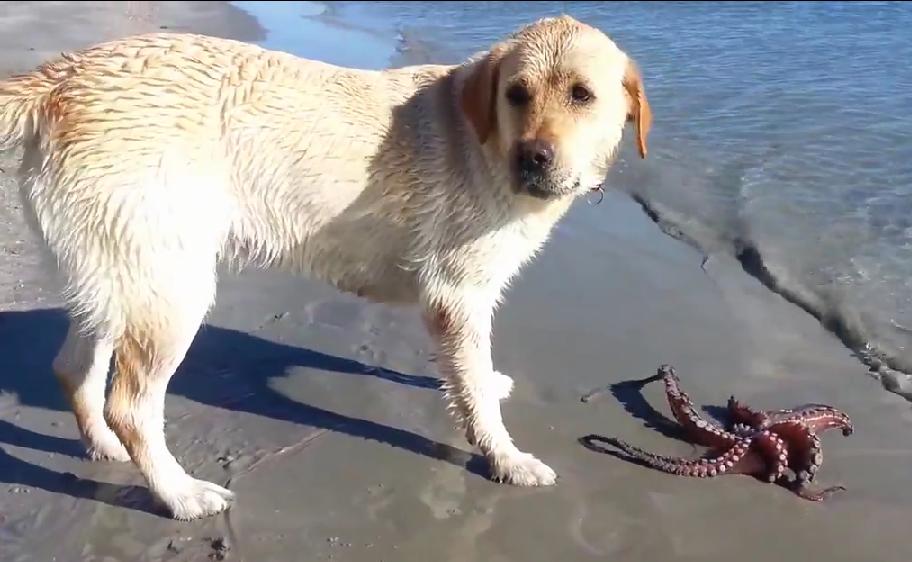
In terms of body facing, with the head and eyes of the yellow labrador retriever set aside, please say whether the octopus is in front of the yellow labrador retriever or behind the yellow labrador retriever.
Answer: in front

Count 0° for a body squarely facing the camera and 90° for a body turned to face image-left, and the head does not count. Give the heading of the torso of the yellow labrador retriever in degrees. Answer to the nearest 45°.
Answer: approximately 270°
